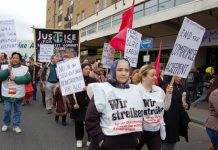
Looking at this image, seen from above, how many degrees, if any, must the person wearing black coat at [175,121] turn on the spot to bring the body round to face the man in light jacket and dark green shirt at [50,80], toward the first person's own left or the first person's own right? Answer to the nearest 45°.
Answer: approximately 180°

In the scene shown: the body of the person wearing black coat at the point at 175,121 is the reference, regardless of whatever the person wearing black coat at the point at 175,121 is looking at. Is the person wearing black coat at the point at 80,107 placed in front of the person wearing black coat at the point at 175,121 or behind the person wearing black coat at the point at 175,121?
behind

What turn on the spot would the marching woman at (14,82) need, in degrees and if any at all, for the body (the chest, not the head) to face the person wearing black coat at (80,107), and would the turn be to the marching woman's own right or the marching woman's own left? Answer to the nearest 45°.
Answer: approximately 45° to the marching woman's own left

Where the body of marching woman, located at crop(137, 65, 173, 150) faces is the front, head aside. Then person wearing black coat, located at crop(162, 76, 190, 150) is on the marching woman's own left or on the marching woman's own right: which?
on the marching woman's own left

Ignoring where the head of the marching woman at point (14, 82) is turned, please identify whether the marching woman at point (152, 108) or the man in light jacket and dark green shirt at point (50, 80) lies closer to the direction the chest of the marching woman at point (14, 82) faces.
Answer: the marching woman

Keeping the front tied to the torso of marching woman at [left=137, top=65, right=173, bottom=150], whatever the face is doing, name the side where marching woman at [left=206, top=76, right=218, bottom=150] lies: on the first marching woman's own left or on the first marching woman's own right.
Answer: on the first marching woman's own left
